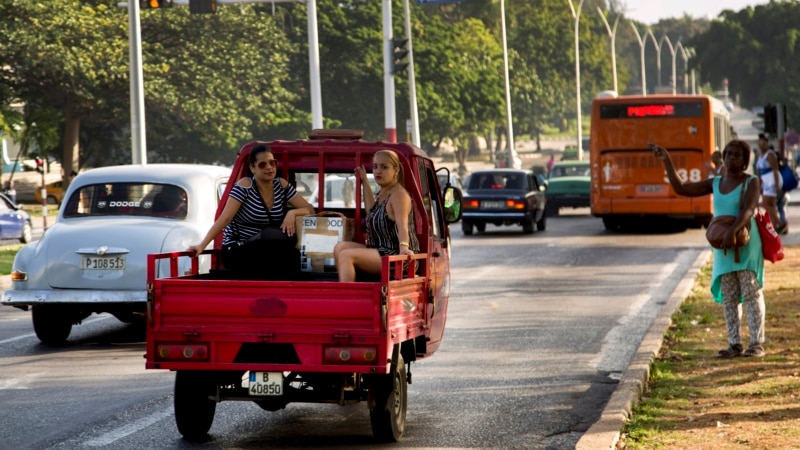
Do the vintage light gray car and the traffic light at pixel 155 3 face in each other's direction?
yes

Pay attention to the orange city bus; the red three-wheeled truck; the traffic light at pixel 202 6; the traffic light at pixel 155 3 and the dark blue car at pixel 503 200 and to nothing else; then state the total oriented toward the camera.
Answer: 2

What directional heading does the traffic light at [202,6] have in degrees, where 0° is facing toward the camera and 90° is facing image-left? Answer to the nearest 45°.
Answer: approximately 0°

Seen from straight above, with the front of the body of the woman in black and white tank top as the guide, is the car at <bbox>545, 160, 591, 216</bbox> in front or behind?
behind

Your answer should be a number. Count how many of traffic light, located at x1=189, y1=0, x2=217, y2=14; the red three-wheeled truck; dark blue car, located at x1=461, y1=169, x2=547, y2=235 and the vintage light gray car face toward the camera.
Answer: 1

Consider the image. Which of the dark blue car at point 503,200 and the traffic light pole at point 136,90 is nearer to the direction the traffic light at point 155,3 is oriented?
the traffic light pole

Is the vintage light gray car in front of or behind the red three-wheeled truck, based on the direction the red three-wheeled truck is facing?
in front

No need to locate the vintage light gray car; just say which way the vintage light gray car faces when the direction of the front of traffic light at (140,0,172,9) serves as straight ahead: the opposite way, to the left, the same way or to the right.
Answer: the opposite way

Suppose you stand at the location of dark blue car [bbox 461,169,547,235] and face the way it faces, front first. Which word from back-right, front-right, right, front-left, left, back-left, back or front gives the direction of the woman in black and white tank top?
back

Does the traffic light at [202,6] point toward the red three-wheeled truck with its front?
yes

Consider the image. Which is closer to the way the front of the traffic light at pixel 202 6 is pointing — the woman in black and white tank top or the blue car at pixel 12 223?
the woman in black and white tank top

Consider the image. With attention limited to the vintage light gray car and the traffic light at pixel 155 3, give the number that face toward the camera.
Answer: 1

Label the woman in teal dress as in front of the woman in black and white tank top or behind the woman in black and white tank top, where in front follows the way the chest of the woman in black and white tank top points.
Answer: behind

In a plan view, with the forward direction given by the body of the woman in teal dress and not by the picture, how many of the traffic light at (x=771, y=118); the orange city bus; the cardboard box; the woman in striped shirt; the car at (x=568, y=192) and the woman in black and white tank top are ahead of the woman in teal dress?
3

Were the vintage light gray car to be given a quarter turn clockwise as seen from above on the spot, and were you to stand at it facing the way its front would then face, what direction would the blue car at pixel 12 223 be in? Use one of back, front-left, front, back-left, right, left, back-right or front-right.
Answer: left

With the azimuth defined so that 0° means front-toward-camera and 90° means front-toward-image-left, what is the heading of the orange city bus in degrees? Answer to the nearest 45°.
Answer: approximately 180°

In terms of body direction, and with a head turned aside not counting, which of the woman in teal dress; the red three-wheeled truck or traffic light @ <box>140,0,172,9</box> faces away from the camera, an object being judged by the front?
the red three-wheeled truck

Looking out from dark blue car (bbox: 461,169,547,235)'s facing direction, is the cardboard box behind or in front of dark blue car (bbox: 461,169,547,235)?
behind

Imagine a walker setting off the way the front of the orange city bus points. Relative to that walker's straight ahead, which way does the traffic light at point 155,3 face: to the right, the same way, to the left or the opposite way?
the opposite way
